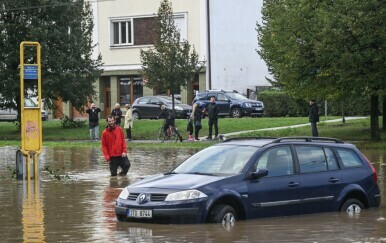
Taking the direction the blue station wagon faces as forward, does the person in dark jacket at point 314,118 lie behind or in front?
behind

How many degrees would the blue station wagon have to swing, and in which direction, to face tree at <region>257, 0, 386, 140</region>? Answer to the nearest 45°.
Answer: approximately 135° to its right

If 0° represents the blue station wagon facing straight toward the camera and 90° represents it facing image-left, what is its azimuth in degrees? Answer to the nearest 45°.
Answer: approximately 45°

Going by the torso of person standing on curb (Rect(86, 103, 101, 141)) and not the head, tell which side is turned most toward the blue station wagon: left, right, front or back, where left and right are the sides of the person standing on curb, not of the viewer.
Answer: front

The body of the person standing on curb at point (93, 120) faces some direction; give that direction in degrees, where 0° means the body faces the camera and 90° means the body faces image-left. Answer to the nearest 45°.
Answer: approximately 0°

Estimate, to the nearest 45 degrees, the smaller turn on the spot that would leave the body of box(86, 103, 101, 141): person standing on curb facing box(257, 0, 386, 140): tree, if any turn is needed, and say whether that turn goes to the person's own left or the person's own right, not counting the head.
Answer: approximately 45° to the person's own left
